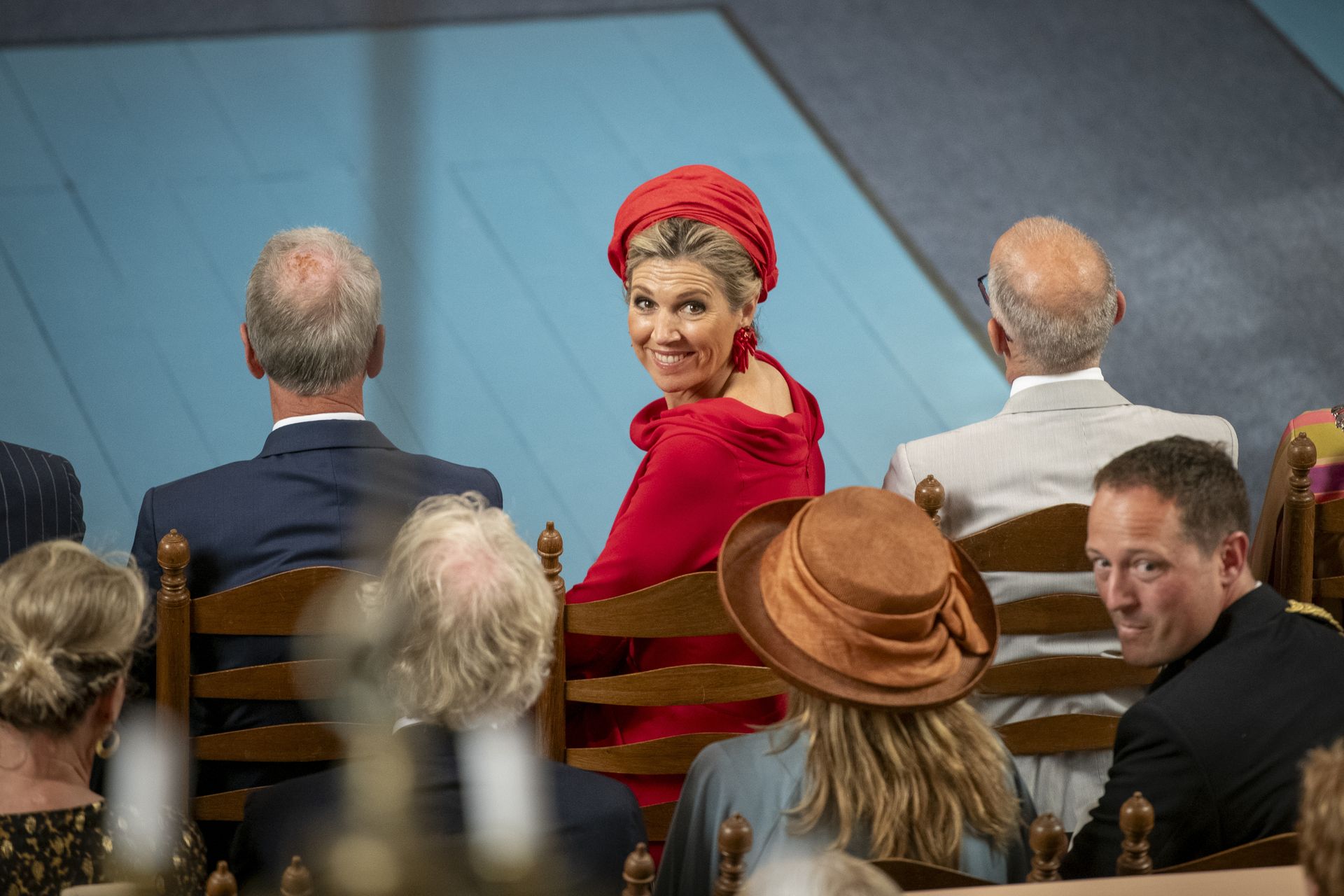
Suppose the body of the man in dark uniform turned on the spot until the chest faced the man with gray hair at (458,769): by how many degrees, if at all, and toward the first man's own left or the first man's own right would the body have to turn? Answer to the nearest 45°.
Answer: approximately 90° to the first man's own left

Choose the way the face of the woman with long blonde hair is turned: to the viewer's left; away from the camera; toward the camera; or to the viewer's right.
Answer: away from the camera

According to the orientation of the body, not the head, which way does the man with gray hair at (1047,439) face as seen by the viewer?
away from the camera

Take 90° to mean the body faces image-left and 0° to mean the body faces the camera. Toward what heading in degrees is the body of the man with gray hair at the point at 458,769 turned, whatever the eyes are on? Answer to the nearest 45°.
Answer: approximately 180°

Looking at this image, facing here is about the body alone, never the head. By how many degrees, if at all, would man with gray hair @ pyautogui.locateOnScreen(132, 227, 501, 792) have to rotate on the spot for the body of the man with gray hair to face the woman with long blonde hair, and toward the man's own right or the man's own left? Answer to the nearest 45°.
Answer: approximately 135° to the man's own right

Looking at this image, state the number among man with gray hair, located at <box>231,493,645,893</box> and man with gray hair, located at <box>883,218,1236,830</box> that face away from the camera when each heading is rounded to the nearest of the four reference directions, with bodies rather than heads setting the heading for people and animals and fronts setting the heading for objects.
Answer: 2

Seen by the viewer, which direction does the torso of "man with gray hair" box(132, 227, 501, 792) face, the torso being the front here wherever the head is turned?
away from the camera

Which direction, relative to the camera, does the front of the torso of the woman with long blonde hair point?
away from the camera

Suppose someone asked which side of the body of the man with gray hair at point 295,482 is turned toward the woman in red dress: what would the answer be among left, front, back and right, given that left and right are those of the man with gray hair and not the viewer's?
right

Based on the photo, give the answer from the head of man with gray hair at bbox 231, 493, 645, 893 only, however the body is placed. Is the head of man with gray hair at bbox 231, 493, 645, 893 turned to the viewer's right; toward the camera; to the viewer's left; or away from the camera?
away from the camera

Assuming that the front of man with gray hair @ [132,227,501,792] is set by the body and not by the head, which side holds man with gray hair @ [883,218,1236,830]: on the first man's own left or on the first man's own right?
on the first man's own right
